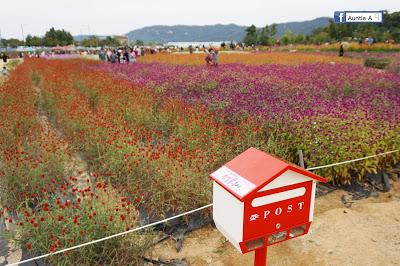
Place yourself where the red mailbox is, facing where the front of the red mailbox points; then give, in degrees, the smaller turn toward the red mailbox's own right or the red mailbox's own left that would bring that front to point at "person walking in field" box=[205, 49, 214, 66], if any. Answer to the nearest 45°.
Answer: approximately 135° to the red mailbox's own left

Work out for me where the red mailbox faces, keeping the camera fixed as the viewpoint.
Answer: facing the viewer and to the right of the viewer
